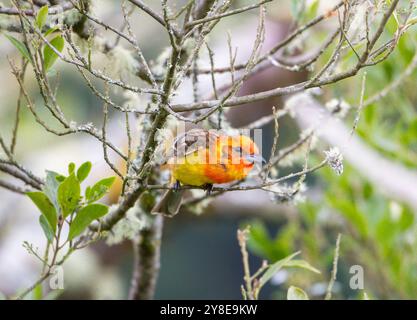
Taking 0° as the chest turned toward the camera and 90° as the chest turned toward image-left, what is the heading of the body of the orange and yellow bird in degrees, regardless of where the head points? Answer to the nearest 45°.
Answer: approximately 270°
